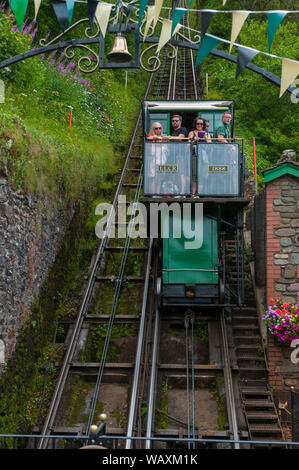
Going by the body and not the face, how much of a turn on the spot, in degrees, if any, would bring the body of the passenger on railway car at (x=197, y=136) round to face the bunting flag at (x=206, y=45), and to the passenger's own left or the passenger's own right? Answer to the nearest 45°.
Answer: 0° — they already face it

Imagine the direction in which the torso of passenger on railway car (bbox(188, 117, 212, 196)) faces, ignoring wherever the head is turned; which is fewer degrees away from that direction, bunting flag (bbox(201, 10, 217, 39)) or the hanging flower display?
the bunting flag

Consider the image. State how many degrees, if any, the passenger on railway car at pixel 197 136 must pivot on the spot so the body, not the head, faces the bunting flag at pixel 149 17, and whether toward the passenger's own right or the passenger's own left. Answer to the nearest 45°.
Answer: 0° — they already face it

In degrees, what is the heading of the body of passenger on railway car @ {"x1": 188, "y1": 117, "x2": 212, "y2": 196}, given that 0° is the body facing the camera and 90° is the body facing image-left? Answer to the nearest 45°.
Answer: approximately 0°

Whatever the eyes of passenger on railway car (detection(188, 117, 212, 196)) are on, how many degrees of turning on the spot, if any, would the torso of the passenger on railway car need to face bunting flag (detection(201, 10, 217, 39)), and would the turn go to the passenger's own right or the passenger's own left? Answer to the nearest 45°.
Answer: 0° — they already face it

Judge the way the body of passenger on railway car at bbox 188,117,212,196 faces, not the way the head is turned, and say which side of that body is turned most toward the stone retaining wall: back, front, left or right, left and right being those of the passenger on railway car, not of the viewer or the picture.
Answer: right

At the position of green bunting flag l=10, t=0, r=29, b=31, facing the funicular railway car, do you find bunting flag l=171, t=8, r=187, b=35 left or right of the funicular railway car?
right

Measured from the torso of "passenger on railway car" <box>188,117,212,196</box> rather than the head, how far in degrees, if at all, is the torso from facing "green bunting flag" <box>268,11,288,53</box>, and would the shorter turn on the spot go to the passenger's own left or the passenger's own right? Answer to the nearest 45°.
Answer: approximately 45° to the passenger's own left

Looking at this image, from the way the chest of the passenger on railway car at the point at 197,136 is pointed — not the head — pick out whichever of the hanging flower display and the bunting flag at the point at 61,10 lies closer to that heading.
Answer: the bunting flag
